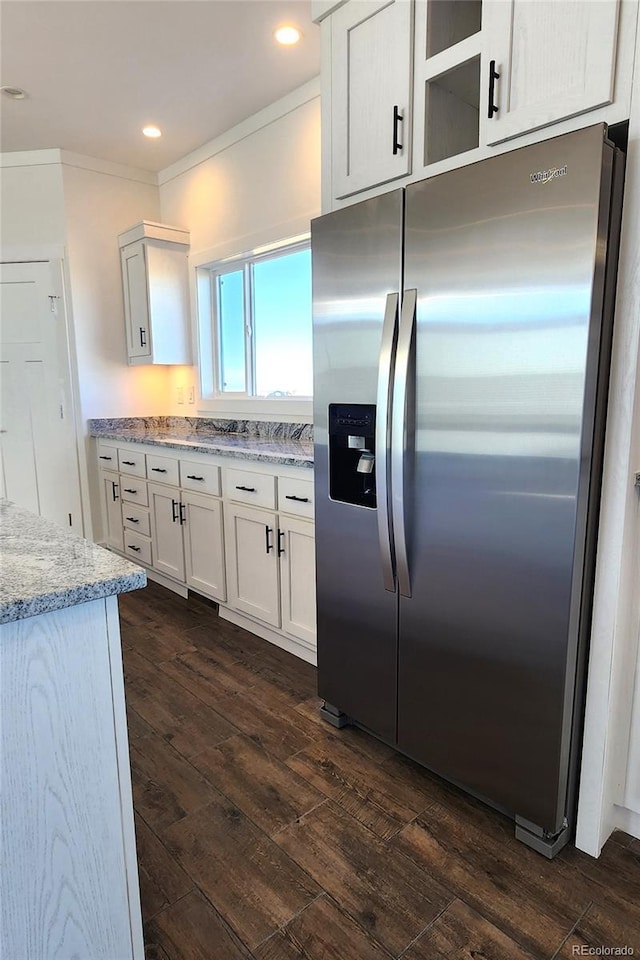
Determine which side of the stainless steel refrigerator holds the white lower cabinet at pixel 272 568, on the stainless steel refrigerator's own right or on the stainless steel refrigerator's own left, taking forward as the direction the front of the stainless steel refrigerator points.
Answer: on the stainless steel refrigerator's own right

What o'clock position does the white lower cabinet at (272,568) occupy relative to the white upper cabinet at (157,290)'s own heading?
The white lower cabinet is roughly at 10 o'clock from the white upper cabinet.

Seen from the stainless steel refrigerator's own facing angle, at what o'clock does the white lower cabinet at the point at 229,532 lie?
The white lower cabinet is roughly at 3 o'clock from the stainless steel refrigerator.

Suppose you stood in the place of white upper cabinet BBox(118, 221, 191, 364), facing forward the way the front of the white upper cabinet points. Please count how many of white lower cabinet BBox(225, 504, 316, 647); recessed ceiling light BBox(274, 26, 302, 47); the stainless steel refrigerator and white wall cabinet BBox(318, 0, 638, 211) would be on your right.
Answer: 0

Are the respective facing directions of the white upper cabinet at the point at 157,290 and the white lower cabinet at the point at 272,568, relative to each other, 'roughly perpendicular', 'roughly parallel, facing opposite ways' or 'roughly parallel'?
roughly parallel

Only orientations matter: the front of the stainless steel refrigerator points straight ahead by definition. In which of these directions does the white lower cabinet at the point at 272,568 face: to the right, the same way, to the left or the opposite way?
the same way

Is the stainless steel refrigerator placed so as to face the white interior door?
no

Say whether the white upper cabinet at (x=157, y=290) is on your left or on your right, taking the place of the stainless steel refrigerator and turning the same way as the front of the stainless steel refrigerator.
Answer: on your right

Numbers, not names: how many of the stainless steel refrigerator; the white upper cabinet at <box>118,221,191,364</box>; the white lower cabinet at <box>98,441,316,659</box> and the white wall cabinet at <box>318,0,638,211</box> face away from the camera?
0

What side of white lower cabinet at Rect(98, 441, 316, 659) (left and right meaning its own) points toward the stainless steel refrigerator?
left

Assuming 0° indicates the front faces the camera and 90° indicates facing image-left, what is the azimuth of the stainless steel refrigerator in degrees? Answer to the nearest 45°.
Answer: approximately 45°

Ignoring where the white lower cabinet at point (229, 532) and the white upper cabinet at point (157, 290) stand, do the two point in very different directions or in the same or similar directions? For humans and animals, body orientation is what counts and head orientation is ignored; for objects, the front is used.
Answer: same or similar directions

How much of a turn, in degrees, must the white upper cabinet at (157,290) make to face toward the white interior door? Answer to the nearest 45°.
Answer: approximately 45° to its right

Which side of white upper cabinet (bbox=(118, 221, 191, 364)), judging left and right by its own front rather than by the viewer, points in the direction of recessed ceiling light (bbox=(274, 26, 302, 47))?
left

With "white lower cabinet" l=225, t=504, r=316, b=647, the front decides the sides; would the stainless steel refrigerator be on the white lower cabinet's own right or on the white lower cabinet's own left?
on the white lower cabinet's own left

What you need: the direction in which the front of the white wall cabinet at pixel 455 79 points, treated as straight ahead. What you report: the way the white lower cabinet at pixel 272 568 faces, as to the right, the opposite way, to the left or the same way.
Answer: the same way

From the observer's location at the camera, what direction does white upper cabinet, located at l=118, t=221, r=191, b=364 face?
facing the viewer and to the left of the viewer
